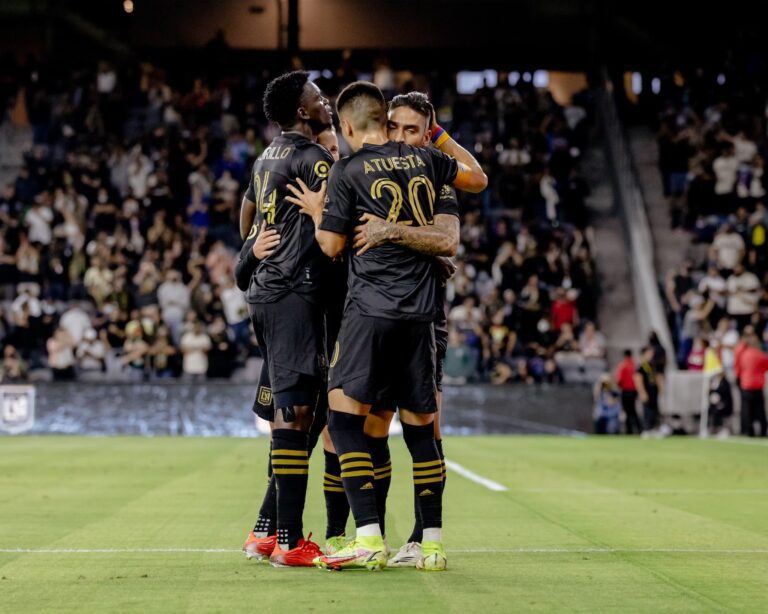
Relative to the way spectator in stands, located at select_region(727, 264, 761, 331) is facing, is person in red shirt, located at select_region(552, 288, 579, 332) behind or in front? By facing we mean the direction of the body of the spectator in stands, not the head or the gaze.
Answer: in front

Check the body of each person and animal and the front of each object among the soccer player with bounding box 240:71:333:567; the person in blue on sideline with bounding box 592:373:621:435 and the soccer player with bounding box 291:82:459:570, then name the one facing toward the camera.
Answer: the person in blue on sideline

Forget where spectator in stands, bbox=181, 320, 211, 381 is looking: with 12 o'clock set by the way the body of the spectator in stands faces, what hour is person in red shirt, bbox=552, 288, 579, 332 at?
The person in red shirt is roughly at 9 o'clock from the spectator in stands.

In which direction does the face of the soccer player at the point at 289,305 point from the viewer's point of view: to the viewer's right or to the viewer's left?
to the viewer's right

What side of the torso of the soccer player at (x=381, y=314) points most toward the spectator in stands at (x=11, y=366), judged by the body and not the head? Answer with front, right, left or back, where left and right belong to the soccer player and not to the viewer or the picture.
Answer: front

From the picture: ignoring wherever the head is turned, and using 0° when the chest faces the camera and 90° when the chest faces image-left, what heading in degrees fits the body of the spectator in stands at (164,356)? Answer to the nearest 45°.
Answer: approximately 0°

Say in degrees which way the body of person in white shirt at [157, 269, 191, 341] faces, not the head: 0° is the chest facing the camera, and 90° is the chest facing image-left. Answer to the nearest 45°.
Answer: approximately 0°

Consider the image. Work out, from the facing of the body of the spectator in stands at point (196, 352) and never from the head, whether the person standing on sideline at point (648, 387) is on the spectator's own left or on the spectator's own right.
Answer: on the spectator's own left

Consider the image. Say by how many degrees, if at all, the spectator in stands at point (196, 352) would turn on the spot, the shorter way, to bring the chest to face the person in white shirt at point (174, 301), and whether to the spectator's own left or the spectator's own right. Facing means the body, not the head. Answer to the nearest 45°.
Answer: approximately 135° to the spectator's own right

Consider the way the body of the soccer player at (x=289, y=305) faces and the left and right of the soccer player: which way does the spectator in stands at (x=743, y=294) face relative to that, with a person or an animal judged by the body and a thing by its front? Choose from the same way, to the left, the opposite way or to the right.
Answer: the opposite way

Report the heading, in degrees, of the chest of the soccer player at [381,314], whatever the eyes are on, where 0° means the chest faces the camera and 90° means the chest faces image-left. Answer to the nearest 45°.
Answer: approximately 135°
